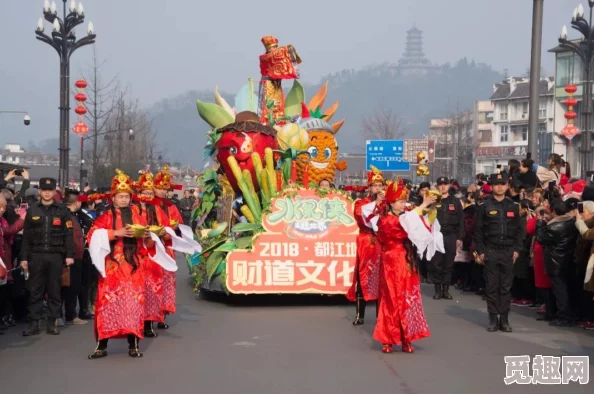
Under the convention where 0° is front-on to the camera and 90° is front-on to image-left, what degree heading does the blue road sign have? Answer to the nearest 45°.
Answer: approximately 0°

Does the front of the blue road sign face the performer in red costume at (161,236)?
yes

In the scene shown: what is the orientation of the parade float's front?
toward the camera

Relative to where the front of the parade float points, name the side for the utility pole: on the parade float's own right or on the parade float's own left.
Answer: on the parade float's own left

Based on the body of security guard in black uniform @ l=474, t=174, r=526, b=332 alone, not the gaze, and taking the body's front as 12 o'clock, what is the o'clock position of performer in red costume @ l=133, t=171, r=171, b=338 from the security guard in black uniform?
The performer in red costume is roughly at 2 o'clock from the security guard in black uniform.

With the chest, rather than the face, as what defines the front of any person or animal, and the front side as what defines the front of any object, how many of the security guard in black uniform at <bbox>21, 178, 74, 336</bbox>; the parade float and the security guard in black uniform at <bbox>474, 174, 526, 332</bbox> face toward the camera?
3

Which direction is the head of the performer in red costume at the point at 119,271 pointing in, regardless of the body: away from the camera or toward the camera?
toward the camera

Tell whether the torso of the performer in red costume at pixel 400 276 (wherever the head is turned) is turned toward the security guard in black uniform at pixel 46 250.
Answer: no

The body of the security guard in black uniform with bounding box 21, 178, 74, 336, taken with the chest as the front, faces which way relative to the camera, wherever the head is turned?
toward the camera

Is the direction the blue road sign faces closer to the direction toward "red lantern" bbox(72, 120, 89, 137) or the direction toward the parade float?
the parade float

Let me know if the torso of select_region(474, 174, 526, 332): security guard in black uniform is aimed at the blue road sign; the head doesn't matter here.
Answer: no

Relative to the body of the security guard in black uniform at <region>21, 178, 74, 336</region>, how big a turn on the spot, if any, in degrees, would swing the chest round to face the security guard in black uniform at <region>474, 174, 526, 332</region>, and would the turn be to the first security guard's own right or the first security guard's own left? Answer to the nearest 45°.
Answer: approximately 90° to the first security guard's own left

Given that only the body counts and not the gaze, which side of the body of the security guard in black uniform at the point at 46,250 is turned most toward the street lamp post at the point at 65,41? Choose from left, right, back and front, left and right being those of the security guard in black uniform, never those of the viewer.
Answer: back

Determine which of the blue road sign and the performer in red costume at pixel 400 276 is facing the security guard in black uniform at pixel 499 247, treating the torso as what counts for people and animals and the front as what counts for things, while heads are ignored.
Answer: the blue road sign
